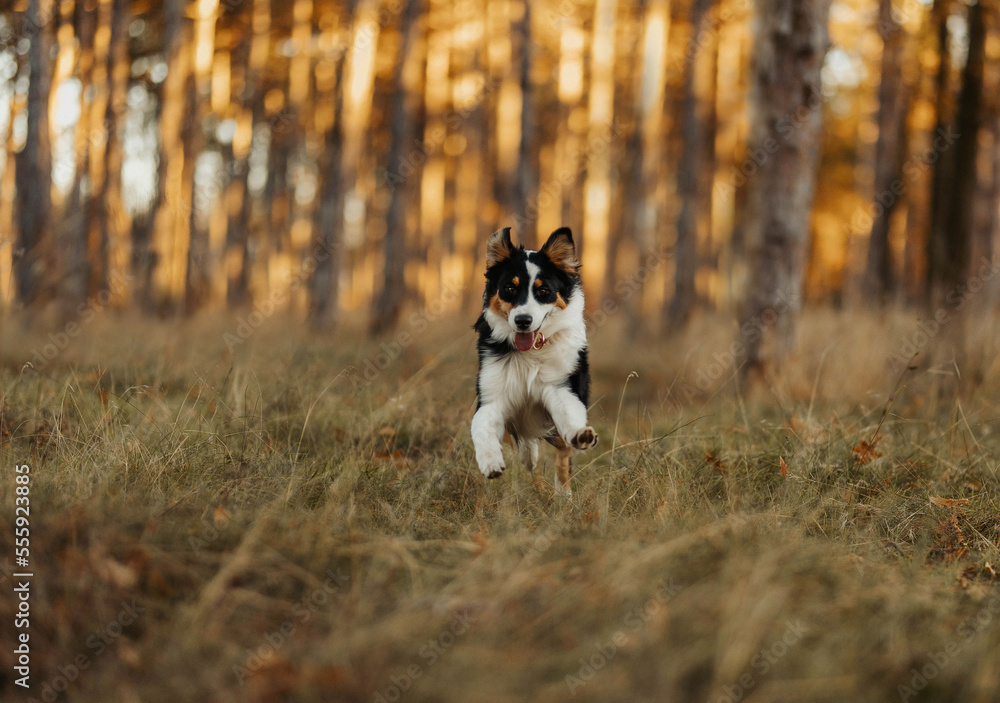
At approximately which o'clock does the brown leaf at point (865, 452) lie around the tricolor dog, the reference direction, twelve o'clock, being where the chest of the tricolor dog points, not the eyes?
The brown leaf is roughly at 9 o'clock from the tricolor dog.

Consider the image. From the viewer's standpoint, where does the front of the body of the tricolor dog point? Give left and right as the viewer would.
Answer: facing the viewer

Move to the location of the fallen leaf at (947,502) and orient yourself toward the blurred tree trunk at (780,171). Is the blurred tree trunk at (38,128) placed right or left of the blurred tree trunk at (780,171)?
left

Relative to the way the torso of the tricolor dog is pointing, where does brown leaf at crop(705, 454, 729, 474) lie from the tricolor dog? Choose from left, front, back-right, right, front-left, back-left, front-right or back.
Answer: left

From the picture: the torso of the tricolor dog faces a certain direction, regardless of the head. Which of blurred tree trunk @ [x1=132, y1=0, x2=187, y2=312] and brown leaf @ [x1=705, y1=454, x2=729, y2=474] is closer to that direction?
the brown leaf

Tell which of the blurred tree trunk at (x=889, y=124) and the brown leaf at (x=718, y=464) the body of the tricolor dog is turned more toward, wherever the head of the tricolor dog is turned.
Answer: the brown leaf
